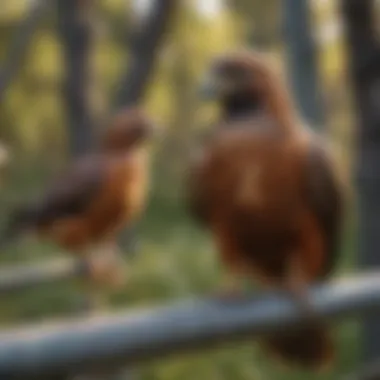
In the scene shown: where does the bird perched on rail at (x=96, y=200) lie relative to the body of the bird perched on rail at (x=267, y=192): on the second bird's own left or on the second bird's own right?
on the second bird's own right

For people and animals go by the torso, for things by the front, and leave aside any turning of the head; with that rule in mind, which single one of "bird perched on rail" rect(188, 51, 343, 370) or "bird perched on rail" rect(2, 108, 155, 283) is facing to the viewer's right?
"bird perched on rail" rect(2, 108, 155, 283)

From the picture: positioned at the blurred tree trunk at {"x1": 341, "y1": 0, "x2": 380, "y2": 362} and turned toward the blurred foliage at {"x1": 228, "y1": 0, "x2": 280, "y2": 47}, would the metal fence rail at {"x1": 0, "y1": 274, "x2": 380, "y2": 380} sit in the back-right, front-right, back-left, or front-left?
back-left

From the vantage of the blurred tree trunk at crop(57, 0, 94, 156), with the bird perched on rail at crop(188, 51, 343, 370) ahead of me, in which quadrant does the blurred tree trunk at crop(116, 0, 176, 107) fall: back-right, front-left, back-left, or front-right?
front-left

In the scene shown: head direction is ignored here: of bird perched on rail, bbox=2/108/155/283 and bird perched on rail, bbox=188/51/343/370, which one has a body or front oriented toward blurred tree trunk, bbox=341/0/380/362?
bird perched on rail, bbox=2/108/155/283

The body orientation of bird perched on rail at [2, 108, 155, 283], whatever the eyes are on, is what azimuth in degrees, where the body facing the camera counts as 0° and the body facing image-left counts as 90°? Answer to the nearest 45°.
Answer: approximately 270°

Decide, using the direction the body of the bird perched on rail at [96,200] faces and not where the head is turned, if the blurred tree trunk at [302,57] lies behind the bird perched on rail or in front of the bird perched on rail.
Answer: in front

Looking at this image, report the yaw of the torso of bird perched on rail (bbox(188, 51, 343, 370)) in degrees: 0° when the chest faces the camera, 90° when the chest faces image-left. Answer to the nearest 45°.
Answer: approximately 45°

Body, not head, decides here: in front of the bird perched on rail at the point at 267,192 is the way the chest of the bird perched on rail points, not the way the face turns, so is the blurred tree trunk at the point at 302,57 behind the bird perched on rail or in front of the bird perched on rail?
behind

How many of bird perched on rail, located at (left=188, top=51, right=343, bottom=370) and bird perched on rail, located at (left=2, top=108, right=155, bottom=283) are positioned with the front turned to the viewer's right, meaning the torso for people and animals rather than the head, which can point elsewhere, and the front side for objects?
1
